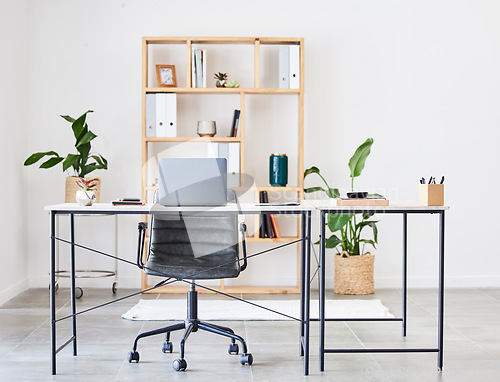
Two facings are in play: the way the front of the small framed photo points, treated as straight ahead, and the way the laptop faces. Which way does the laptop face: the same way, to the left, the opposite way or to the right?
the opposite way

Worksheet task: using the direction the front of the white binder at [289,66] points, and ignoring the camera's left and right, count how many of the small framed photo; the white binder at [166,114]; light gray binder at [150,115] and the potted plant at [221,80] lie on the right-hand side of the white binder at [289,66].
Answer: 4

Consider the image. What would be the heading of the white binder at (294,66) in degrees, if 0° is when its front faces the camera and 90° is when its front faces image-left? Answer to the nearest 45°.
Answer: approximately 0°

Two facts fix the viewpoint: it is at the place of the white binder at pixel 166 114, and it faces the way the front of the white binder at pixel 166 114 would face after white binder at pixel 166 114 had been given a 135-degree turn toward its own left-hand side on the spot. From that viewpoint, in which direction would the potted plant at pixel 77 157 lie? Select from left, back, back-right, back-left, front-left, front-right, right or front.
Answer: back-left

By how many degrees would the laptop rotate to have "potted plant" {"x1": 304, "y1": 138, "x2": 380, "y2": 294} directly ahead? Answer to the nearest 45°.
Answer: approximately 45° to its right

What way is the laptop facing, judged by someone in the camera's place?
facing away from the viewer

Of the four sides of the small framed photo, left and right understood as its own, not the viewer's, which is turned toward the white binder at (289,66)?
left

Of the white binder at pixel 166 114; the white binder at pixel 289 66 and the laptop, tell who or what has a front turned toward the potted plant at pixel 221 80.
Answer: the laptop

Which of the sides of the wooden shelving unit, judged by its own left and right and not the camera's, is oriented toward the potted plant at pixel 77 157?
right

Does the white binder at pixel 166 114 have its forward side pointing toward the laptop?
yes

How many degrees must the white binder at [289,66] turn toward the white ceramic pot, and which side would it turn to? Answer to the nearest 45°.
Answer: approximately 45° to its right

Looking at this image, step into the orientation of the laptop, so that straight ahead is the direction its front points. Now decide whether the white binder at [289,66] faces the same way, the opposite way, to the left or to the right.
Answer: the opposite way
